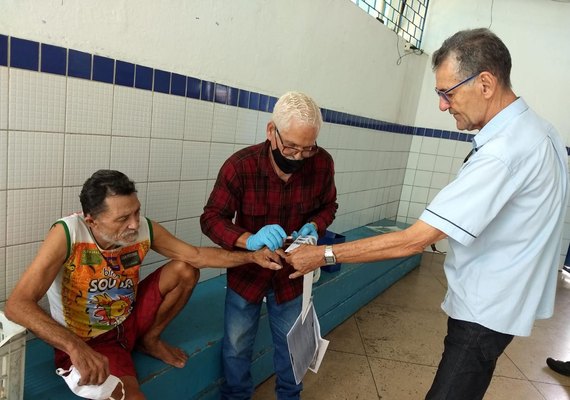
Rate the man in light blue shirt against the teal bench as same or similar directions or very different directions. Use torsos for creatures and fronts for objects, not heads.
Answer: very different directions

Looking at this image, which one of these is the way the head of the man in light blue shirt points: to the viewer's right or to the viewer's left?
to the viewer's left

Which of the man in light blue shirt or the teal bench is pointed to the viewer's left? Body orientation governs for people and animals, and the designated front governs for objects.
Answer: the man in light blue shirt

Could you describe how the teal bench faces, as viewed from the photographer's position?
facing the viewer and to the right of the viewer

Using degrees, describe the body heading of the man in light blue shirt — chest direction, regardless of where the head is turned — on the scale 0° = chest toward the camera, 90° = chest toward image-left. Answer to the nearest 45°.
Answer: approximately 90°

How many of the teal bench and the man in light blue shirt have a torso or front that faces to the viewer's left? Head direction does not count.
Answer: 1

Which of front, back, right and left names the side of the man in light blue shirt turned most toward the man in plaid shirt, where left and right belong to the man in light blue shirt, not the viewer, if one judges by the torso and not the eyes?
front

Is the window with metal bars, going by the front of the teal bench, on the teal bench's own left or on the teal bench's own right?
on the teal bench's own left

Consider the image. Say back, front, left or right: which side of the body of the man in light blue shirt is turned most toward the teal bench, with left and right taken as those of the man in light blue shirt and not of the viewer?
front

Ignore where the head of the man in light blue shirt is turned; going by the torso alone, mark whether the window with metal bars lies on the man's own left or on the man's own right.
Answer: on the man's own right
